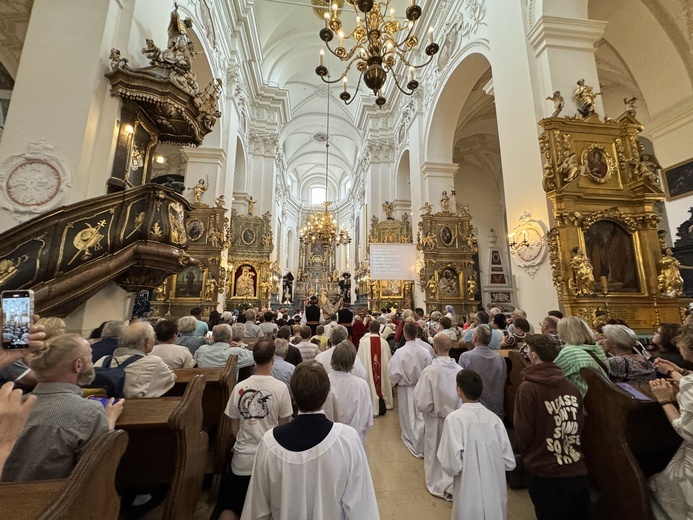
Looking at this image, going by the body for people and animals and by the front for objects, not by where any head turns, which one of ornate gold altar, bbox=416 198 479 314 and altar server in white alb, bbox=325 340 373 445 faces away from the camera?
the altar server in white alb

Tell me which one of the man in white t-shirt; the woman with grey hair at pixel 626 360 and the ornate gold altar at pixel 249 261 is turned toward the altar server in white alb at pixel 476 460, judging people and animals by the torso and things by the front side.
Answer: the ornate gold altar

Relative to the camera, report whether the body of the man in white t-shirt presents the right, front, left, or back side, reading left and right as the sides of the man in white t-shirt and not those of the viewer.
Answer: back

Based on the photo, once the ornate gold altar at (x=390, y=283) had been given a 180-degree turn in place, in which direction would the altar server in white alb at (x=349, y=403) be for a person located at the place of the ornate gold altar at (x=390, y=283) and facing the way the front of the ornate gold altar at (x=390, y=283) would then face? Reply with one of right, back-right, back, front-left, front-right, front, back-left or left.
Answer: back

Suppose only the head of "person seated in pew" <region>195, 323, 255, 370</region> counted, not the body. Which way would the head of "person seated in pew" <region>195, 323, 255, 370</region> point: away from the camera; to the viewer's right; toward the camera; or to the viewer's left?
away from the camera

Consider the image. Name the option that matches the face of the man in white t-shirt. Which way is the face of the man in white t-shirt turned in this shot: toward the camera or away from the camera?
away from the camera

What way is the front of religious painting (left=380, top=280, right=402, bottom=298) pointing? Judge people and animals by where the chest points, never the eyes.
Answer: toward the camera

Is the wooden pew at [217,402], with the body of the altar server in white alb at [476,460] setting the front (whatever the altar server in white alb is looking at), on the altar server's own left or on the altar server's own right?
on the altar server's own left

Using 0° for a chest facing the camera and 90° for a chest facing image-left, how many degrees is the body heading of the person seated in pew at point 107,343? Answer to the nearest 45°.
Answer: approximately 225°

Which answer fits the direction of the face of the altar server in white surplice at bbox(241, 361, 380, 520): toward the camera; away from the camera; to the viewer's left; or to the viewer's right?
away from the camera

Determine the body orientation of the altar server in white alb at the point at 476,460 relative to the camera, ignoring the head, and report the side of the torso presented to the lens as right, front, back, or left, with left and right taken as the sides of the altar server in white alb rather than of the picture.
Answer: back

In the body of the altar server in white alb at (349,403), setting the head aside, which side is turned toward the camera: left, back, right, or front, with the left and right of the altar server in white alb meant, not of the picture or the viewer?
back

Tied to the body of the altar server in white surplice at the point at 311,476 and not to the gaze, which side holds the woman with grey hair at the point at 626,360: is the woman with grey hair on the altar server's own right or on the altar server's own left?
on the altar server's own right

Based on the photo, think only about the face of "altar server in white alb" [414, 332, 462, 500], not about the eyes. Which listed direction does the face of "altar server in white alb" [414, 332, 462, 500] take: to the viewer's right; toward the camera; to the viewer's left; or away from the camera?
away from the camera

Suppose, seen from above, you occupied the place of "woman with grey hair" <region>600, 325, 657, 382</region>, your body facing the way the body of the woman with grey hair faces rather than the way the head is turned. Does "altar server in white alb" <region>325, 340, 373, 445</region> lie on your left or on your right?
on your left

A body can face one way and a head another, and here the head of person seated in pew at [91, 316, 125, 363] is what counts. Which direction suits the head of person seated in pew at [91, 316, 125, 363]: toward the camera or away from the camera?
away from the camera

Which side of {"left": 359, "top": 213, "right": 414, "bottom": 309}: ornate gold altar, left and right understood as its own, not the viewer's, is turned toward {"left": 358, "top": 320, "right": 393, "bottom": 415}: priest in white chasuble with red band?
front

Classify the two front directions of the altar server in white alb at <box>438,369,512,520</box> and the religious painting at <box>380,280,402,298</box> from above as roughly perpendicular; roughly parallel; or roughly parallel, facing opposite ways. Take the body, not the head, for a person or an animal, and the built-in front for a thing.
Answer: roughly parallel, facing opposite ways

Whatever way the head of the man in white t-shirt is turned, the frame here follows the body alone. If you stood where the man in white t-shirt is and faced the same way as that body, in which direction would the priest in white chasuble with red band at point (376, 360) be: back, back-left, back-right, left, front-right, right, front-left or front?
front-right

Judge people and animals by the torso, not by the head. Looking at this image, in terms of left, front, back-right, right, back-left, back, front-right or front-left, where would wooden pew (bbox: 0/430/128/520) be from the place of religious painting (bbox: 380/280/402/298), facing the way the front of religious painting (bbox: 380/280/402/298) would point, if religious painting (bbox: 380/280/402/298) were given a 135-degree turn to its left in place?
back-right

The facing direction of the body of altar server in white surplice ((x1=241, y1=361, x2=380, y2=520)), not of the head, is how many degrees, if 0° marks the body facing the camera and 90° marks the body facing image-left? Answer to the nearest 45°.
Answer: approximately 180°

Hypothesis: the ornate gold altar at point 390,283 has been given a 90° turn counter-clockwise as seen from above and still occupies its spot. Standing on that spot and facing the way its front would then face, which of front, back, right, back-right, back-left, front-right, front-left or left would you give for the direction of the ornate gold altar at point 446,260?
front-right
